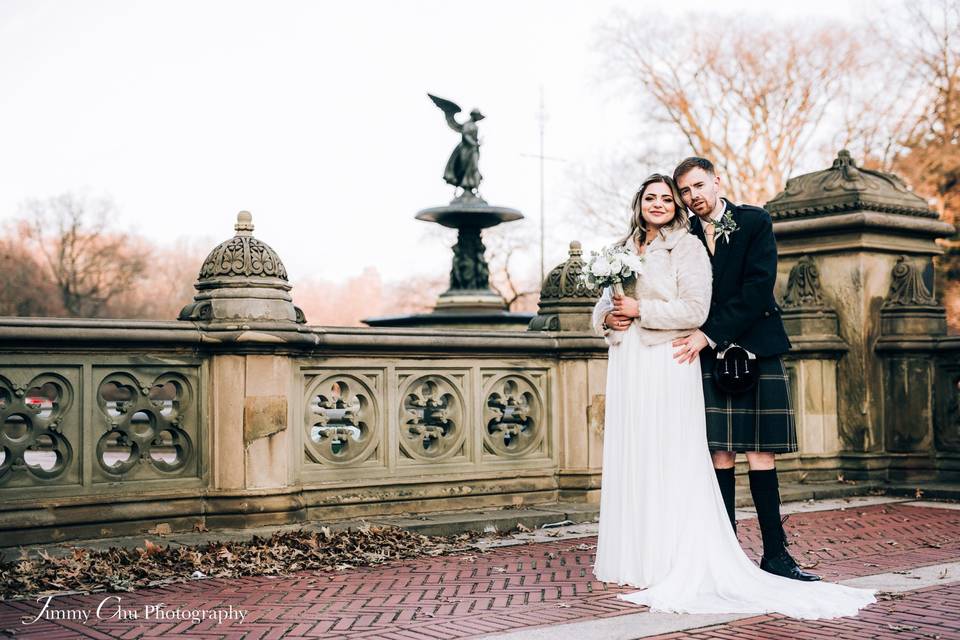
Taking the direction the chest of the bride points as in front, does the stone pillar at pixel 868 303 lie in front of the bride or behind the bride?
behind

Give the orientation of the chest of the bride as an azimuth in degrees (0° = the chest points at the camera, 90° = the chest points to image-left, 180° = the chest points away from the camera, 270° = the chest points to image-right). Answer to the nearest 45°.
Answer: approximately 45°

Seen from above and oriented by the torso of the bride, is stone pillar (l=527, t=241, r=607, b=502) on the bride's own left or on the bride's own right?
on the bride's own right

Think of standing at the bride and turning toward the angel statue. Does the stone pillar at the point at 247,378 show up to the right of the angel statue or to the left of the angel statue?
left

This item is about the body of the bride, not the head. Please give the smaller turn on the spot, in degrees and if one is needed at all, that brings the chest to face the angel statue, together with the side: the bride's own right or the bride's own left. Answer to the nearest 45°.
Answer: approximately 135° to the bride's own right

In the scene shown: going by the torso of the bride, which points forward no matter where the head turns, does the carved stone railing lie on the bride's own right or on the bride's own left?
on the bride's own right
